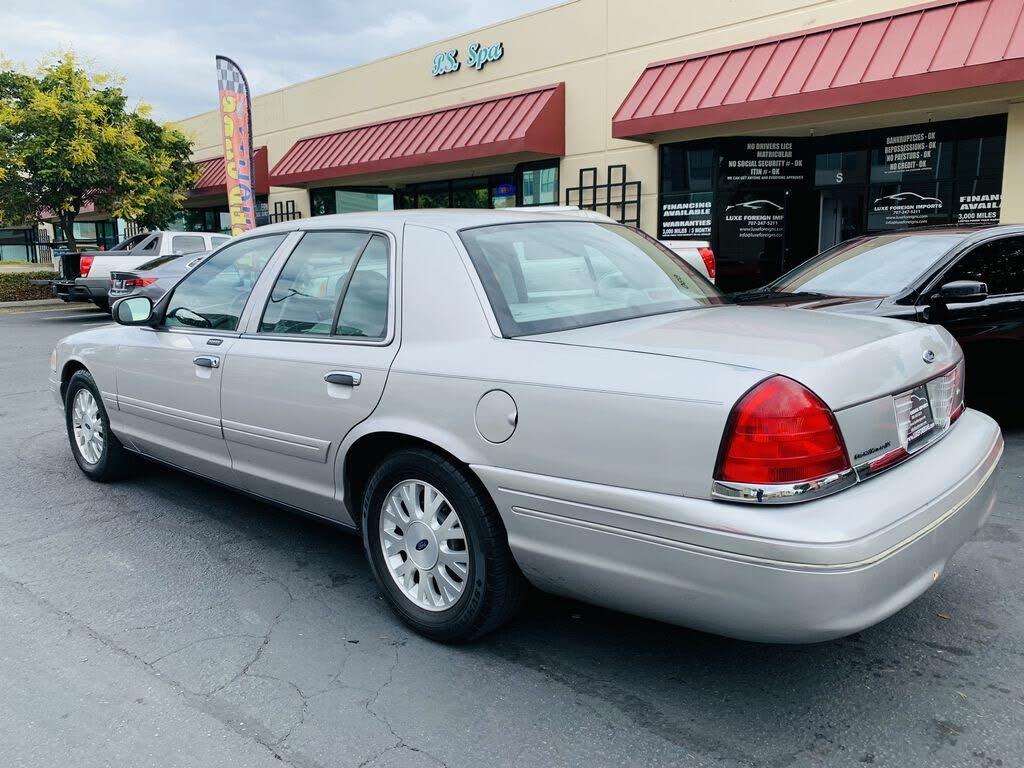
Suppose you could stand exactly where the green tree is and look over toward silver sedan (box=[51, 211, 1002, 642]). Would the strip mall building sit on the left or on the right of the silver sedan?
left

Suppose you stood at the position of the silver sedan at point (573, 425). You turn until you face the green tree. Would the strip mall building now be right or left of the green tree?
right

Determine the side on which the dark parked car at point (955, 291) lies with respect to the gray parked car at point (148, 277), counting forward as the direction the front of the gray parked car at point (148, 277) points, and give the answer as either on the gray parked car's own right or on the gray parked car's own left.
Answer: on the gray parked car's own right

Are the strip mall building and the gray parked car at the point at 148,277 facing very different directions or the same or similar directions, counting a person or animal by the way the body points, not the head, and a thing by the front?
very different directions

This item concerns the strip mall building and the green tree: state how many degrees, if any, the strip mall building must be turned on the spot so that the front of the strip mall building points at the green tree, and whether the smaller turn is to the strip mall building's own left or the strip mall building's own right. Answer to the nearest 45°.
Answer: approximately 45° to the strip mall building's own right

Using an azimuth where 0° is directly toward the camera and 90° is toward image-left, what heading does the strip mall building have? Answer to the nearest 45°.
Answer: approximately 45°

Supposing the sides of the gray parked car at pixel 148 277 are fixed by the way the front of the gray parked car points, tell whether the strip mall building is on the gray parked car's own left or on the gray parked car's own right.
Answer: on the gray parked car's own right

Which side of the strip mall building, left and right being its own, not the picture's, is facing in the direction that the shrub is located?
right

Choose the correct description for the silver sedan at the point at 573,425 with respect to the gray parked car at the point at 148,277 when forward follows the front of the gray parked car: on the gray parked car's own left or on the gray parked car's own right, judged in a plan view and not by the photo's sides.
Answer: on the gray parked car's own right

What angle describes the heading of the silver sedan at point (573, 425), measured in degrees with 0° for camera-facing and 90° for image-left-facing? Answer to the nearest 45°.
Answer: approximately 135°

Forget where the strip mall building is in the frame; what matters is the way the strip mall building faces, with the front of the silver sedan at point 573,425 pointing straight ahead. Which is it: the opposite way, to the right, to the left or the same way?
to the left
